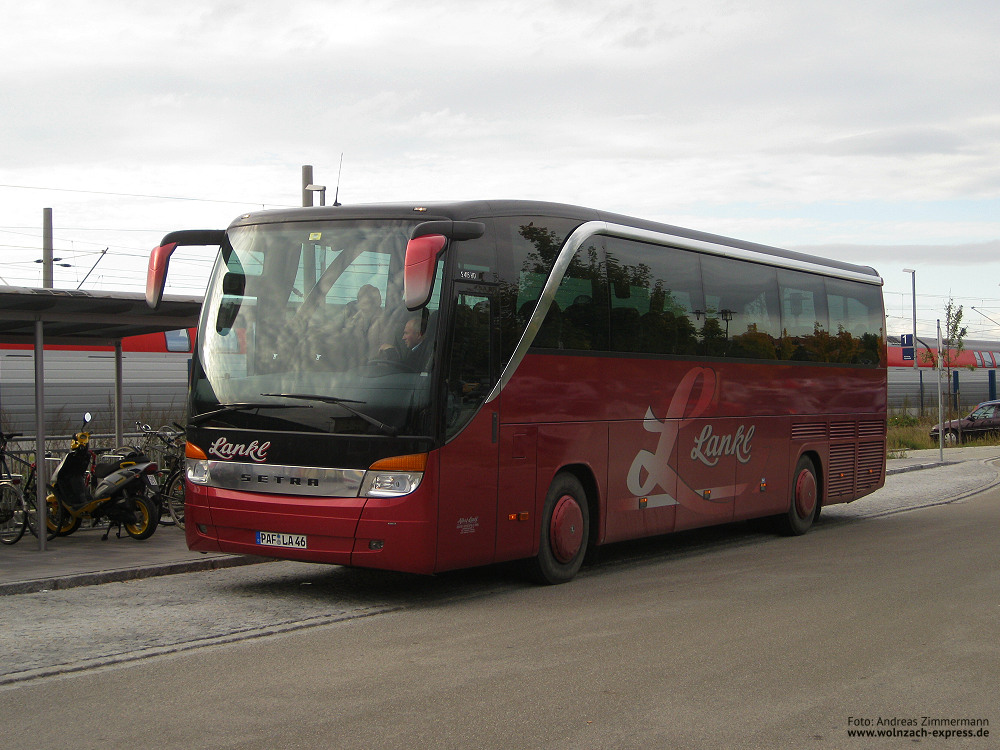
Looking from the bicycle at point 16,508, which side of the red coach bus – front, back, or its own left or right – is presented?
right

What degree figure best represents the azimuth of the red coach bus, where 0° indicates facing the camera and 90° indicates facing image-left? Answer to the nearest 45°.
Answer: approximately 45°

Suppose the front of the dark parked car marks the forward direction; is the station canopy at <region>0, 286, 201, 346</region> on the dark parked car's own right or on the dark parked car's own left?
on the dark parked car's own left

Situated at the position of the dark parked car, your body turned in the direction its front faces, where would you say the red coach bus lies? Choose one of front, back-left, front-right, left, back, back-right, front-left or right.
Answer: left

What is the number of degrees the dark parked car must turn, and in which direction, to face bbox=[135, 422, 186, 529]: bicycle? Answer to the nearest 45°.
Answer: approximately 90° to its left

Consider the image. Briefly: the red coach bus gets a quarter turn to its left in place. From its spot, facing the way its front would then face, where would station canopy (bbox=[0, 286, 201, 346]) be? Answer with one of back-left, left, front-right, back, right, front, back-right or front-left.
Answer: back

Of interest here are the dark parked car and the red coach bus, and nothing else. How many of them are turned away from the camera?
0

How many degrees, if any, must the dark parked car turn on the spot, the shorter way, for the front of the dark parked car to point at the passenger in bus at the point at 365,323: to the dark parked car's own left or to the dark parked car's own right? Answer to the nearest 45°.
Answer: approximately 90° to the dark parked car's own left

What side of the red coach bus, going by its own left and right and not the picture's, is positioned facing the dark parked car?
back

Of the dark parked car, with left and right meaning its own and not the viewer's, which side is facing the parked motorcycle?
left

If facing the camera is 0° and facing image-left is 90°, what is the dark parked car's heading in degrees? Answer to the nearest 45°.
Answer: approximately 90°
